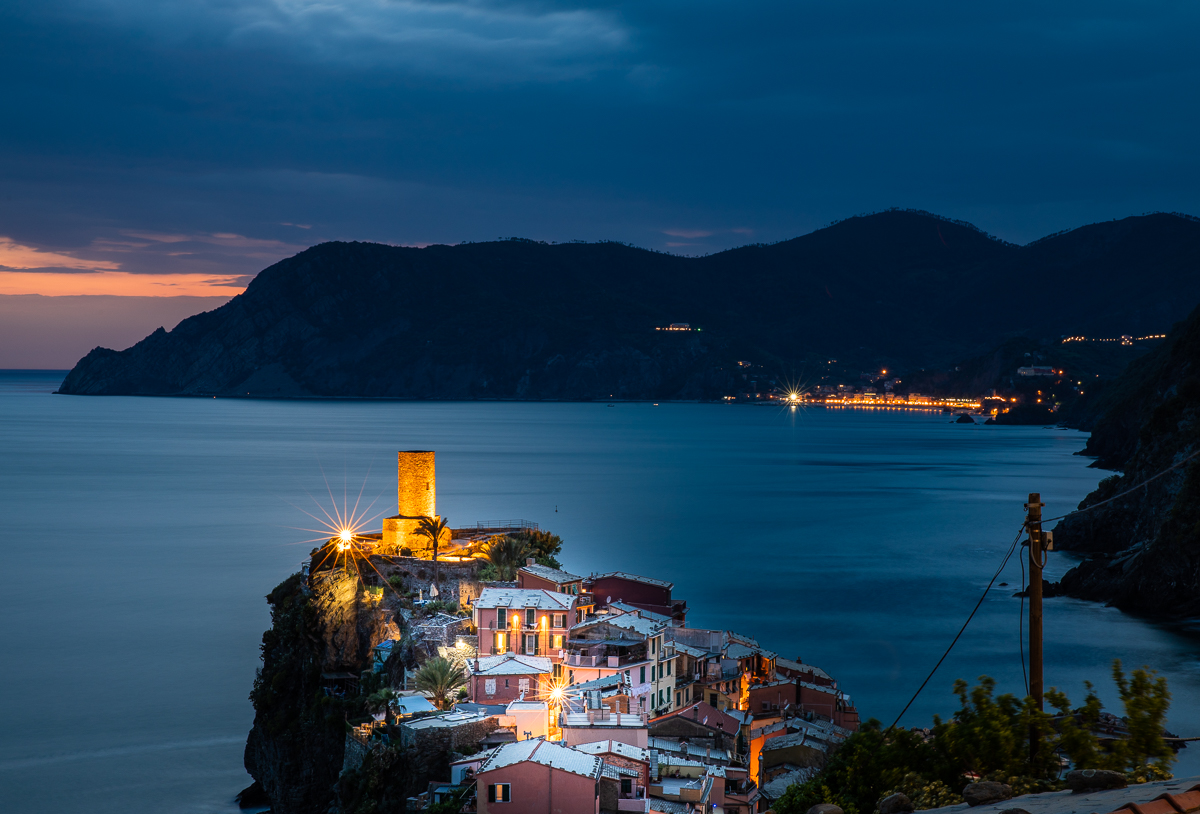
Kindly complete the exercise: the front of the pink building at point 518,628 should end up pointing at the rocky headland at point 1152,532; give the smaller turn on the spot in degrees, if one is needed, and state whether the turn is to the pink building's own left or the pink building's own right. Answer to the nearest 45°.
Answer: approximately 135° to the pink building's own left

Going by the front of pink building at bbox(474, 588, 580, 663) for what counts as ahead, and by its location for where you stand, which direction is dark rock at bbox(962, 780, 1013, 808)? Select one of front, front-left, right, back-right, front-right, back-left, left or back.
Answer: front

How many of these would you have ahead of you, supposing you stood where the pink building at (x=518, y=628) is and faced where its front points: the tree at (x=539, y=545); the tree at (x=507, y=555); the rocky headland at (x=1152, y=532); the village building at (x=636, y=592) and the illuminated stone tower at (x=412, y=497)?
0

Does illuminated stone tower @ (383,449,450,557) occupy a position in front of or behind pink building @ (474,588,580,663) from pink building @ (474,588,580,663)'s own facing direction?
behind

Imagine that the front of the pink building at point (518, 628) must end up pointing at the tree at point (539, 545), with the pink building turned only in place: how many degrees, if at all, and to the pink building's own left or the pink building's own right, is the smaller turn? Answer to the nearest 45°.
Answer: approximately 180°

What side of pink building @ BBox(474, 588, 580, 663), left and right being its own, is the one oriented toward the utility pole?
front

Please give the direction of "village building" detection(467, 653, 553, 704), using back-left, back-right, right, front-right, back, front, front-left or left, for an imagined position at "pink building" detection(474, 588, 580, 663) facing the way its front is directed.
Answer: front

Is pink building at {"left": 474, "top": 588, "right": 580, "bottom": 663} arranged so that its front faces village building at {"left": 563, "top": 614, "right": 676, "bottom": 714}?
no

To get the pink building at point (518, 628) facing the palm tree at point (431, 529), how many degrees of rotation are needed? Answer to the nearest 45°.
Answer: approximately 180°

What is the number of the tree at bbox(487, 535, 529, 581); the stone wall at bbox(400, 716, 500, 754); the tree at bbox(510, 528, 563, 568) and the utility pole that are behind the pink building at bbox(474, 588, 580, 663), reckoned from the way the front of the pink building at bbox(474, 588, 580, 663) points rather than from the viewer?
2

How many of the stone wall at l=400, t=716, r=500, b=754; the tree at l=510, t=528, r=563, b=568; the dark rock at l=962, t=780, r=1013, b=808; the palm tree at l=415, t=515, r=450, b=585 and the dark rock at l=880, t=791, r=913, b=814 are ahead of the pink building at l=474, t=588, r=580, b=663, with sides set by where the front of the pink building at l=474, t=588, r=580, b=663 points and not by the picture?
3

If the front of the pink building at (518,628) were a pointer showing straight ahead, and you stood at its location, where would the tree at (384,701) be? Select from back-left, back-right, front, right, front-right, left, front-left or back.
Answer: front-right

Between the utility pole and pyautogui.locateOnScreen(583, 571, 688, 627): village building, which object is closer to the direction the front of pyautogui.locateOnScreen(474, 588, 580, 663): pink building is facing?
the utility pole

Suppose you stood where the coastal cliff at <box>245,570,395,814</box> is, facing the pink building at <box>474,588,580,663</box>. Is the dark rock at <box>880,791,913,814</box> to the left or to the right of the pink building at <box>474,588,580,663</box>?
right

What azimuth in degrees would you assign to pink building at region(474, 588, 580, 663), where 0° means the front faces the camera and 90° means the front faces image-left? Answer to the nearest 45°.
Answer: approximately 0°

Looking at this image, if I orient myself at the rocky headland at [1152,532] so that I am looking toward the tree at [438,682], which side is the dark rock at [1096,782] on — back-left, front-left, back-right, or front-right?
front-left

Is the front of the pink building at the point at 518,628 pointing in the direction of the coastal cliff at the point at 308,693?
no

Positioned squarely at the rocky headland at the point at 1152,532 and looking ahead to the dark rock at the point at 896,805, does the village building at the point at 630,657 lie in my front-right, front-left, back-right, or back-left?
front-right

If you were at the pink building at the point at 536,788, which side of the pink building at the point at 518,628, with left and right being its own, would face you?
front
